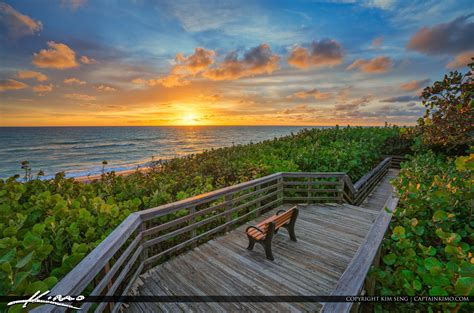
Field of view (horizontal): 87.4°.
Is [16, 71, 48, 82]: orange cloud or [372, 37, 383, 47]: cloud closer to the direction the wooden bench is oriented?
the orange cloud

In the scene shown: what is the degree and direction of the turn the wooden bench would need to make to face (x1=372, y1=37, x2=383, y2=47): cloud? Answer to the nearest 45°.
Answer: approximately 90° to its right

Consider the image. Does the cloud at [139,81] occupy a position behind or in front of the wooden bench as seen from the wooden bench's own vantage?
in front

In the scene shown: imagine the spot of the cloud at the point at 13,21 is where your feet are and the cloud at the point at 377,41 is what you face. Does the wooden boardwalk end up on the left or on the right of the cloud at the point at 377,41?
right

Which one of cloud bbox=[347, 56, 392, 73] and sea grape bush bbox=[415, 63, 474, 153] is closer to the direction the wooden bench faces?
the cloud

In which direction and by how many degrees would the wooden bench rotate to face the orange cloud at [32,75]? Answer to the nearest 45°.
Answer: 0° — it already faces it

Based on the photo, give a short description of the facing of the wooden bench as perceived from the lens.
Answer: facing away from the viewer and to the left of the viewer

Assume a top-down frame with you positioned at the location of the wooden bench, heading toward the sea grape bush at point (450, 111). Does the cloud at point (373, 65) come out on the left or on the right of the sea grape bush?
left

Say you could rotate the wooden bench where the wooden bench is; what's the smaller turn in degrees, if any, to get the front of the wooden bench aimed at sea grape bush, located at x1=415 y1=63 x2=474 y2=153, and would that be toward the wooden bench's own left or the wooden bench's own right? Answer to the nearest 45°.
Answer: approximately 135° to the wooden bench's own right

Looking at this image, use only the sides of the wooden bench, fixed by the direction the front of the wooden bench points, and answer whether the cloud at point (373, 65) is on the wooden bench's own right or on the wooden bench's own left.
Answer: on the wooden bench's own right
